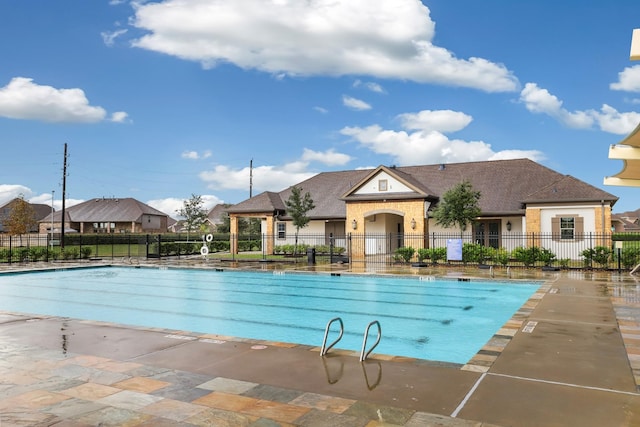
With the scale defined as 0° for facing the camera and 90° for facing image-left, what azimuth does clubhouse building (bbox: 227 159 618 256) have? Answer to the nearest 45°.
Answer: approximately 0°

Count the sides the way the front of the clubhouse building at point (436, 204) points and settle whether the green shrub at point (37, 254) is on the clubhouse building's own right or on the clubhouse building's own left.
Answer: on the clubhouse building's own right

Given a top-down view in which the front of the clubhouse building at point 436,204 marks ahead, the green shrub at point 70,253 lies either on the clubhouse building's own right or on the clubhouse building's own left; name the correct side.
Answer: on the clubhouse building's own right

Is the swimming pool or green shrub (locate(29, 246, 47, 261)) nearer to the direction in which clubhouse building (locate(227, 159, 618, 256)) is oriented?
the swimming pool

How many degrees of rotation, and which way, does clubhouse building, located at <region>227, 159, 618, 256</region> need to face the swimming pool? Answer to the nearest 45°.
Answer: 0° — it already faces it

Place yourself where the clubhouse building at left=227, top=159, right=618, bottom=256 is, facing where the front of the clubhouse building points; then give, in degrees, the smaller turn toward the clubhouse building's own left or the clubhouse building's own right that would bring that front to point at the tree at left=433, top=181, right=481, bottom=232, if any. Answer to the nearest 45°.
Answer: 0° — it already faces it
